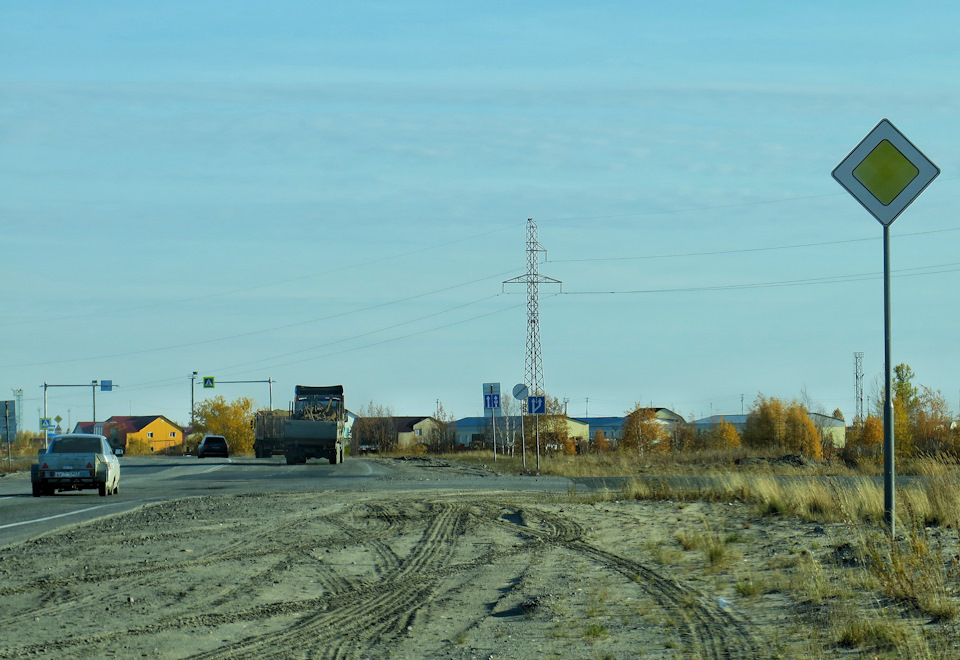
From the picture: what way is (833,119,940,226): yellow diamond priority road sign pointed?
toward the camera
